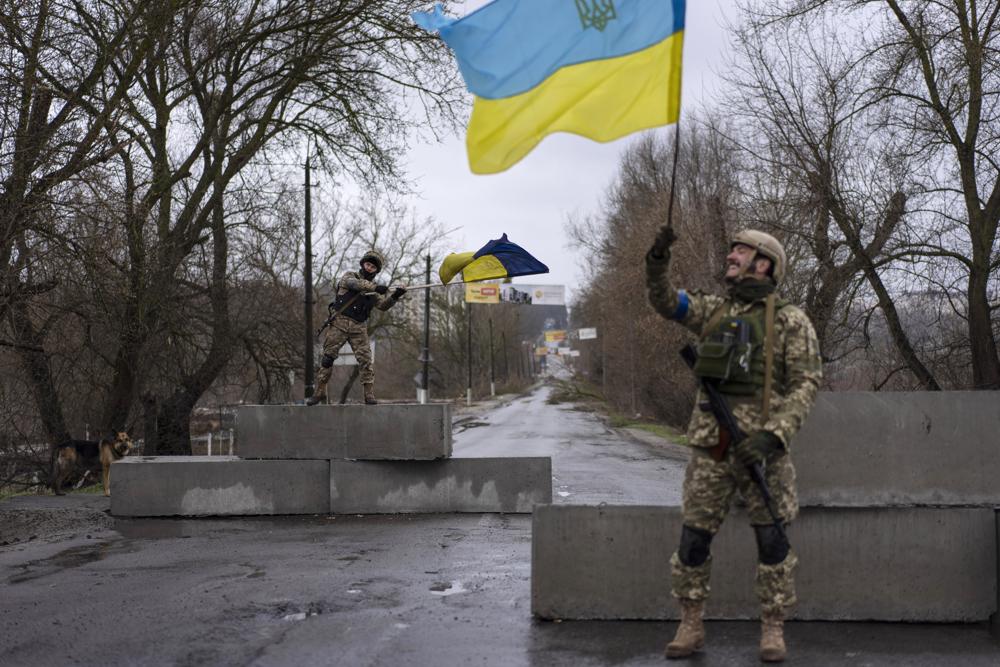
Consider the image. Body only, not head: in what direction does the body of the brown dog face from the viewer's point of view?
to the viewer's right

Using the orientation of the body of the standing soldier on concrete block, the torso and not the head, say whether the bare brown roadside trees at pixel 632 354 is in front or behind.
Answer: behind

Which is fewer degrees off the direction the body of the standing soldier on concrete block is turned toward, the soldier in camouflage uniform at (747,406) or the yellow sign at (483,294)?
the soldier in camouflage uniform

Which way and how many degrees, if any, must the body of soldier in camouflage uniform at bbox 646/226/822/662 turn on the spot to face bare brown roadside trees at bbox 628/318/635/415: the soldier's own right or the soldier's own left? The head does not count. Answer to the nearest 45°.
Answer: approximately 135° to the soldier's own right

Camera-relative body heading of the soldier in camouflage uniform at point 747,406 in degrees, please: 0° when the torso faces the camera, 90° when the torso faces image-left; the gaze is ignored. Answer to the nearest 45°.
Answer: approximately 45°

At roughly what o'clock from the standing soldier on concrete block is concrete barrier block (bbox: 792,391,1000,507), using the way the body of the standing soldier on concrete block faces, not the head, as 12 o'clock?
The concrete barrier block is roughly at 11 o'clock from the standing soldier on concrete block.

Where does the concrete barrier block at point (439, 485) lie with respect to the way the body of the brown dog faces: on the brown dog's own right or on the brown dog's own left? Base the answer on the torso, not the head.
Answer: on the brown dog's own right

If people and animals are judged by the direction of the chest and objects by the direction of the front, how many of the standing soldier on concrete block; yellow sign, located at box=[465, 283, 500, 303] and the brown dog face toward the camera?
2

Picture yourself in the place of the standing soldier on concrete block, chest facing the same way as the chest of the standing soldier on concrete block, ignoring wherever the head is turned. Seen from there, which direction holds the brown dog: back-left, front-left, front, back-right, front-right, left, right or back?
back-right
